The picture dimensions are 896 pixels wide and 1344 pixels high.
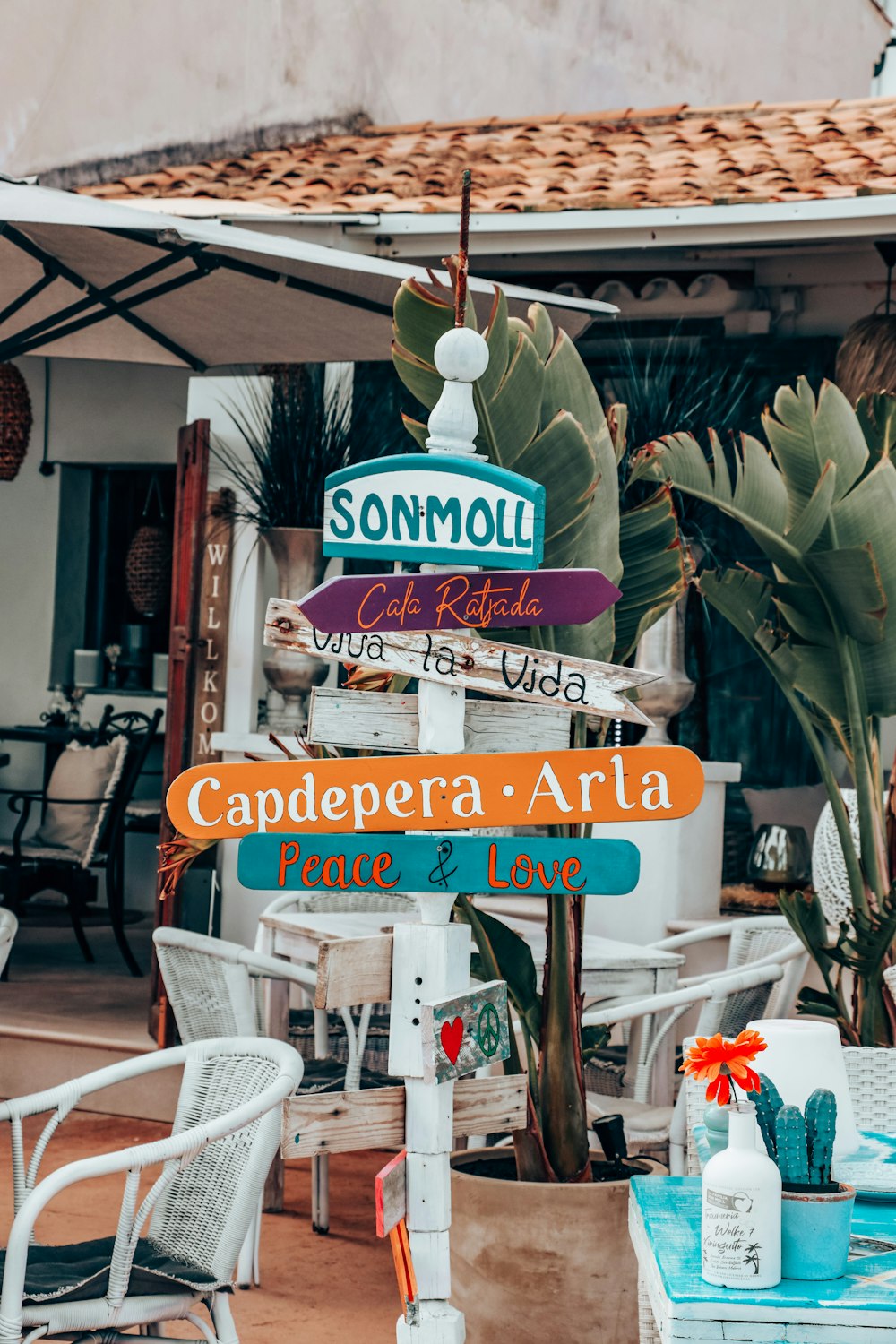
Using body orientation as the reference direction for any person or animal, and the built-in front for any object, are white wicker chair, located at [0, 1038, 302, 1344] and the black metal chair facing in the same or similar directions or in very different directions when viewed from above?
same or similar directions

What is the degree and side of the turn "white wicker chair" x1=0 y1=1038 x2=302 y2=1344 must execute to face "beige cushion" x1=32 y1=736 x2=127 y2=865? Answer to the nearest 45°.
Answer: approximately 135° to its right

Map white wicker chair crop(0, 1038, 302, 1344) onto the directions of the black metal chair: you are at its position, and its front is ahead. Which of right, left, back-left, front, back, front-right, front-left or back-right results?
front-left

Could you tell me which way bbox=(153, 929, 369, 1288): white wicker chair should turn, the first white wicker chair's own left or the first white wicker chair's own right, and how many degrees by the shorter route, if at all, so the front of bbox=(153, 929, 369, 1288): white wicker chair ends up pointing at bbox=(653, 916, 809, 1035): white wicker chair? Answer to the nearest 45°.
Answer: approximately 45° to the first white wicker chair's own right

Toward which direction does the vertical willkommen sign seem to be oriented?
toward the camera

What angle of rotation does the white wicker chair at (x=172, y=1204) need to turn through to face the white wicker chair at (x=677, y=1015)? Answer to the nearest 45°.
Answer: approximately 180°

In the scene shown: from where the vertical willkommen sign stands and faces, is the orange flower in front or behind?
in front

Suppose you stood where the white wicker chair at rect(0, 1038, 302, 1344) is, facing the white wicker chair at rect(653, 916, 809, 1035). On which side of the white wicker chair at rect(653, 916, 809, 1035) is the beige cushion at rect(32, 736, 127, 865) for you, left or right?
left

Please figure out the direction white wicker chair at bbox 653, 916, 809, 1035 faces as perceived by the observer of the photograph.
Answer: facing the viewer and to the left of the viewer

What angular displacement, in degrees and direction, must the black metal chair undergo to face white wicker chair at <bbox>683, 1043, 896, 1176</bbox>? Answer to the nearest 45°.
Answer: approximately 45° to its left

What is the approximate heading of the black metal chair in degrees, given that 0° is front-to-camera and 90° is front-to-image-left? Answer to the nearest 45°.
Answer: approximately 45°

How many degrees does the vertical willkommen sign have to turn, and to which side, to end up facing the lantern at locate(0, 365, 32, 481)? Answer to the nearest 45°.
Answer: approximately 135° to its right

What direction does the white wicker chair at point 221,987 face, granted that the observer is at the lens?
facing away from the viewer and to the right of the viewer

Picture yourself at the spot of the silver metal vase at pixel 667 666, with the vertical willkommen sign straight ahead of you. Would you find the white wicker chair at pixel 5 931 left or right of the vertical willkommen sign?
left

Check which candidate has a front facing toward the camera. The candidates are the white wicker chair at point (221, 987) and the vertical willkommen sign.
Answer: the vertical willkommen sign

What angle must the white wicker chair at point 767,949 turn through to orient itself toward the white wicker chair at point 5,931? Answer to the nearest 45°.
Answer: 0° — it already faces it

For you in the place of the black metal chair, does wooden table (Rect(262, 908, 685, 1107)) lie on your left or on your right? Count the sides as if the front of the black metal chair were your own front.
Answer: on your left
